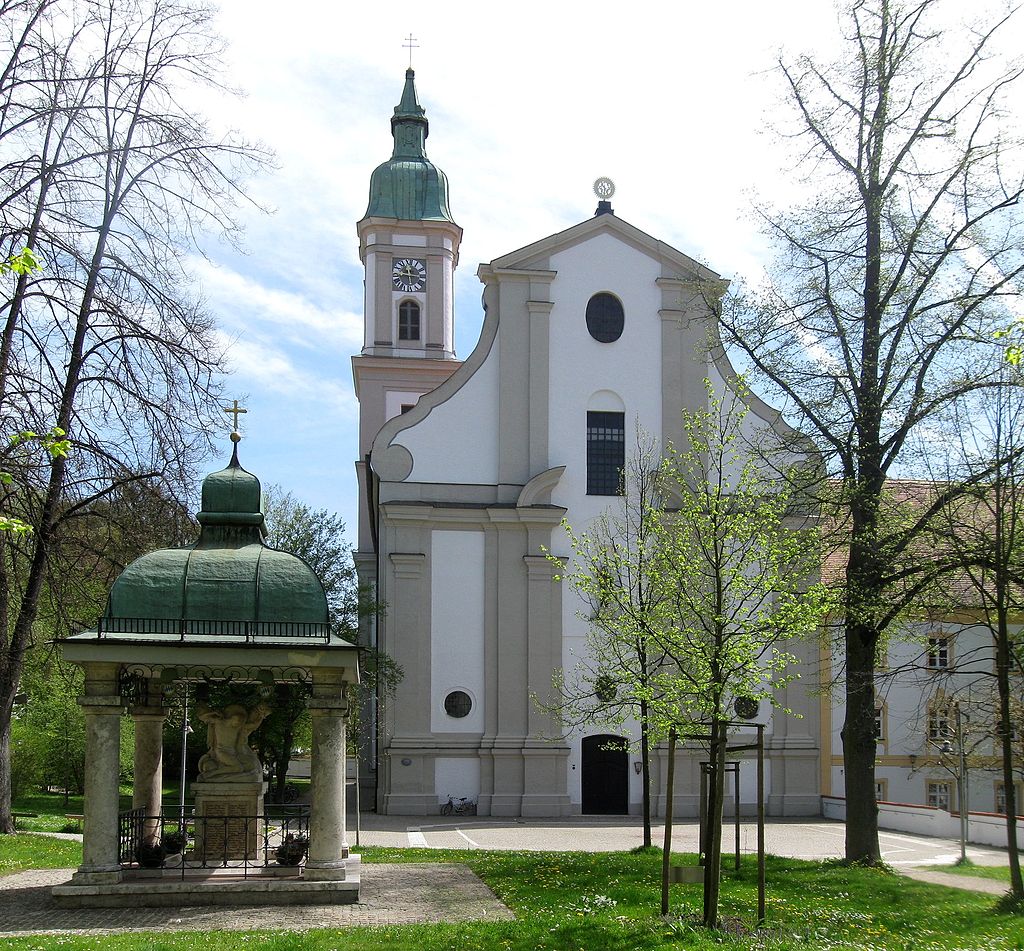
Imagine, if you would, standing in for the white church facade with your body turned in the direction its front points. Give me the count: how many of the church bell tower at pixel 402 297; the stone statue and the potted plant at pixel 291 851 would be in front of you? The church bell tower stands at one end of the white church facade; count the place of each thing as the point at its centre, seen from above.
2

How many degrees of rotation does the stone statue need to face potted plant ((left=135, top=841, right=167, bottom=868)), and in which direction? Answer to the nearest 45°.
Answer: approximately 45° to its right

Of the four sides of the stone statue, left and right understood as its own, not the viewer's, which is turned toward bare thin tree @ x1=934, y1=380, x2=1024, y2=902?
left

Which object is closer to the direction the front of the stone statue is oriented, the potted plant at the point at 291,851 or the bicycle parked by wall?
the potted plant

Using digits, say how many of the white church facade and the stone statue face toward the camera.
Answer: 2

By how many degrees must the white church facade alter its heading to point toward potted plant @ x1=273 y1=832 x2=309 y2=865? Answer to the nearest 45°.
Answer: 0° — it already faces it

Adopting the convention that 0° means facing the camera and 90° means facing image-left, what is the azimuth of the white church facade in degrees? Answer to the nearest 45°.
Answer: approximately 0°
